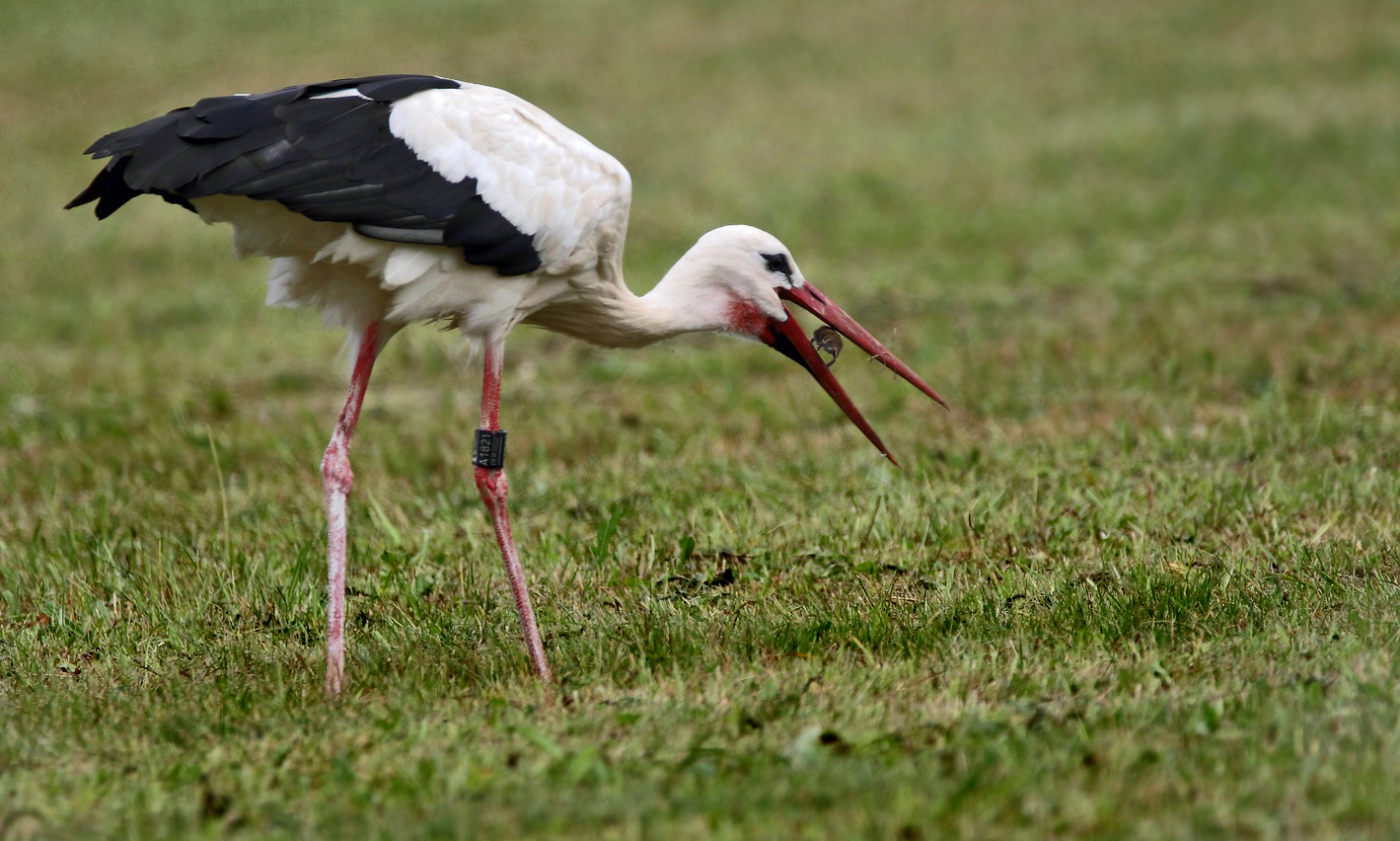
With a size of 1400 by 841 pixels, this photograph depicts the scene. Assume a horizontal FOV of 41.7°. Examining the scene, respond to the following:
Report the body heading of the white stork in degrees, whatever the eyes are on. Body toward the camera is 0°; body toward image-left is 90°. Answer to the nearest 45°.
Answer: approximately 270°
